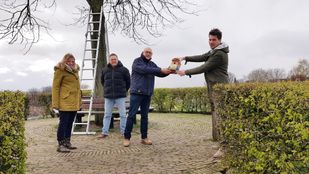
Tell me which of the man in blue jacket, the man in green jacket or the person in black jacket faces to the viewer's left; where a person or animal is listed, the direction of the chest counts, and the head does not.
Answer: the man in green jacket

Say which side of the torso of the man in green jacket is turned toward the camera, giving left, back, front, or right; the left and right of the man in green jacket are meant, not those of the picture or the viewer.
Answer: left

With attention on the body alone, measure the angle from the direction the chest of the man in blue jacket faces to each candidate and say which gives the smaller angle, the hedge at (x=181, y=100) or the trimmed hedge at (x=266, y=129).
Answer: the trimmed hedge

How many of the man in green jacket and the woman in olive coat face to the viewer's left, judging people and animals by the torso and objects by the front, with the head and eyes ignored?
1
